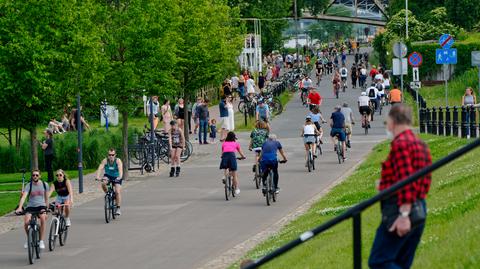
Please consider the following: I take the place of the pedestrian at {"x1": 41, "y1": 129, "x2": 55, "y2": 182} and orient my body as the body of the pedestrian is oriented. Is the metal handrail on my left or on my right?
on my left

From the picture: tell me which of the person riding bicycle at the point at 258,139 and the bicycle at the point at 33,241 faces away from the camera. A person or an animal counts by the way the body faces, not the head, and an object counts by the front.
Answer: the person riding bicycle

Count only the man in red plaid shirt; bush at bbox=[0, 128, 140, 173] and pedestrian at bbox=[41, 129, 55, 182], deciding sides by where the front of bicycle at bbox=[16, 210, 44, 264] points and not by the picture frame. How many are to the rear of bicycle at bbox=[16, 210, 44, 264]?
2

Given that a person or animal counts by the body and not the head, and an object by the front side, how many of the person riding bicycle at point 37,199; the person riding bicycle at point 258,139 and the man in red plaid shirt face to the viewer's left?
1

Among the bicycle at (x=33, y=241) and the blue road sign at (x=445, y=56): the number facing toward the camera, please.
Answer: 2

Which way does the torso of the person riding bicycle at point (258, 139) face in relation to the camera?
away from the camera

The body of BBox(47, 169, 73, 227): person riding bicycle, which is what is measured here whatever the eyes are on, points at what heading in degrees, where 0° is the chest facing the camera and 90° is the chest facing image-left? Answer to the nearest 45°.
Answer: approximately 45°

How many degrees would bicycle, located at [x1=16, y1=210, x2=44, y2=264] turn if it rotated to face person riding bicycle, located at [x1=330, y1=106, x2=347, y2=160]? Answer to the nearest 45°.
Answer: approximately 135° to its left

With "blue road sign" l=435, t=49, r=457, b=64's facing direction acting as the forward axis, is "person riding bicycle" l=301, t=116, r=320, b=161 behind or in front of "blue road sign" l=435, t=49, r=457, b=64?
in front

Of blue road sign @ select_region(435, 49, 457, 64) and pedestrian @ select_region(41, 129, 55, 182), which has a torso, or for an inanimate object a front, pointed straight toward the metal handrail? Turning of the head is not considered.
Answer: the blue road sign
